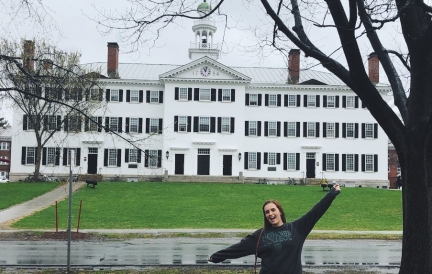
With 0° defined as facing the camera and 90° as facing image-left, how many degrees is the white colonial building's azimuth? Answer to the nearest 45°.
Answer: approximately 0°

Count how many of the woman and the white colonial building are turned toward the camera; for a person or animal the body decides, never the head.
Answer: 2

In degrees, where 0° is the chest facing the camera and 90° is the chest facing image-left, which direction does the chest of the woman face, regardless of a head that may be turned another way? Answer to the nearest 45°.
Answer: approximately 0°

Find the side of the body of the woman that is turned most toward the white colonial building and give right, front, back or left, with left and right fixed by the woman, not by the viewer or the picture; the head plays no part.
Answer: back

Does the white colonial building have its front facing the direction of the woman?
yes
